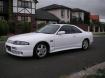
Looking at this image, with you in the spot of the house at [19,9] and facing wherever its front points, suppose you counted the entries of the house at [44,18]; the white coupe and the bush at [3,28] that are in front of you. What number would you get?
2

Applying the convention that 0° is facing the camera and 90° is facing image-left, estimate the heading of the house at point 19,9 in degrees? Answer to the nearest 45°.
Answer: approximately 0°

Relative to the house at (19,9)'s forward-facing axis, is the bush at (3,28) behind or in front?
in front

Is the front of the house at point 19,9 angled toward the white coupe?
yes

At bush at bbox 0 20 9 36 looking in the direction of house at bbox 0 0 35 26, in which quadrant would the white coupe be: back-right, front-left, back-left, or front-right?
back-right

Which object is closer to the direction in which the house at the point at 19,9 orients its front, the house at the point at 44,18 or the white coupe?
the white coupe

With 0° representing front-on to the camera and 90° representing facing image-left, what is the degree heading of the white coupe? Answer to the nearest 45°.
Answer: approximately 45°

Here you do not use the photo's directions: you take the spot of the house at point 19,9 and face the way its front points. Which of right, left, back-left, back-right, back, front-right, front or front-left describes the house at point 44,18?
back-left
